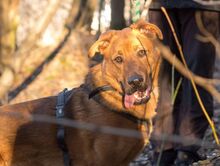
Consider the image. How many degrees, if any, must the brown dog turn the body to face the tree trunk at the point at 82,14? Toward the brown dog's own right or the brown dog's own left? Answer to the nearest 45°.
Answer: approximately 90° to the brown dog's own left

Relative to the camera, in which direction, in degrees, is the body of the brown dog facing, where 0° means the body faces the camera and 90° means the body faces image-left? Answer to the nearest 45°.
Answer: approximately 270°

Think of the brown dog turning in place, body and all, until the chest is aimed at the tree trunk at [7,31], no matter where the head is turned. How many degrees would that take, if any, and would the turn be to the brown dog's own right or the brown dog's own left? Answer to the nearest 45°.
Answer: approximately 90° to the brown dog's own left
